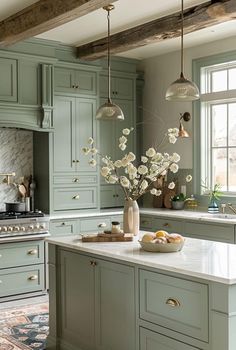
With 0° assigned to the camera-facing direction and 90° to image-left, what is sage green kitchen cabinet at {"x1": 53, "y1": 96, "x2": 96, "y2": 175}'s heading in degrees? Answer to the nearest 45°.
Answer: approximately 0°

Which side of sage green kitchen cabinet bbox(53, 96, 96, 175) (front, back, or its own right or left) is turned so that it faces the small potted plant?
left

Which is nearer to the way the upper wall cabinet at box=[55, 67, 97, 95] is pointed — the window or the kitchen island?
the kitchen island

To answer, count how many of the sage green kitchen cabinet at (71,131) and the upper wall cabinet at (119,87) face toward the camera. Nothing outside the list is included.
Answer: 2

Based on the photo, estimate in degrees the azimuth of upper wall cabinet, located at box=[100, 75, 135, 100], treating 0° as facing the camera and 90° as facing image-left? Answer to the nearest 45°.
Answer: approximately 0°

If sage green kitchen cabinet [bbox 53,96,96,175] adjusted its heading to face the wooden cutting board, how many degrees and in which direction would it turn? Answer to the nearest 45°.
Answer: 0° — it already faces it
